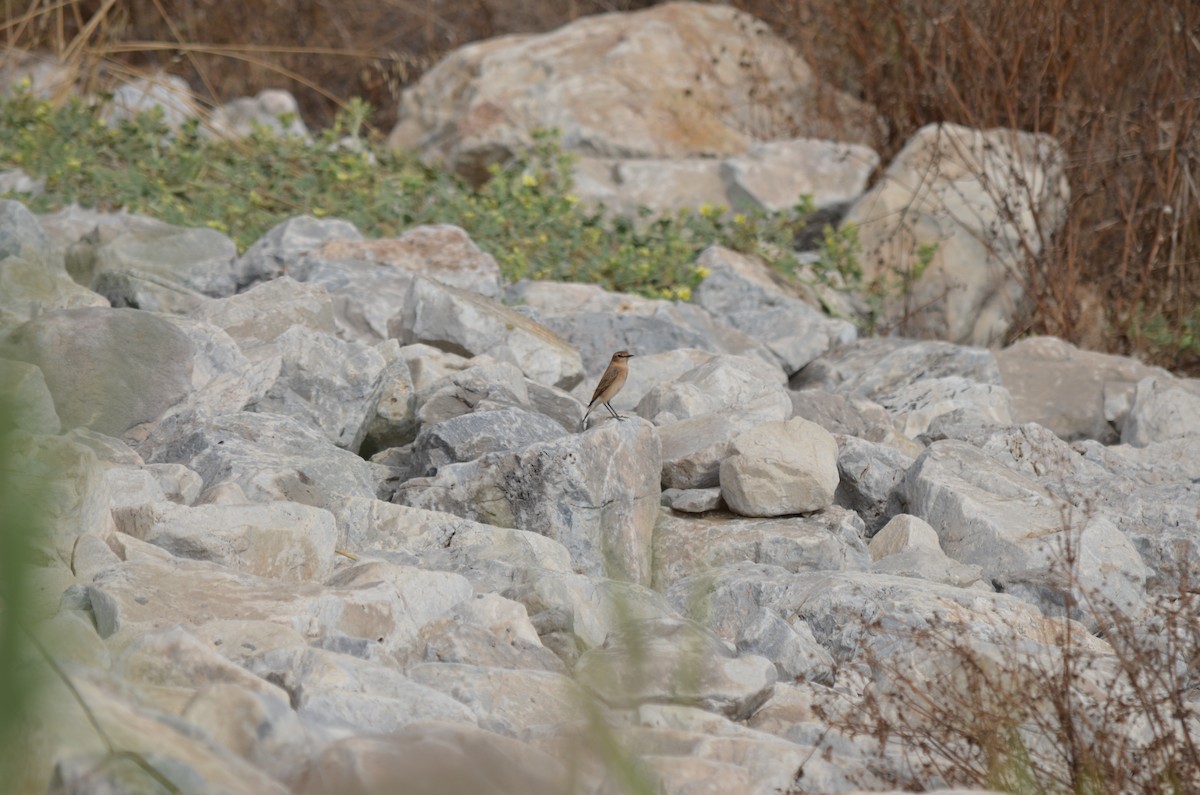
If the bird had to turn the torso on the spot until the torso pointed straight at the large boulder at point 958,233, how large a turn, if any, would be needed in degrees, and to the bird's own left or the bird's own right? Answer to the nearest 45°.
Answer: approximately 45° to the bird's own left

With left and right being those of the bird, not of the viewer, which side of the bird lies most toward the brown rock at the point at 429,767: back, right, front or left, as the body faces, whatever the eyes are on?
right

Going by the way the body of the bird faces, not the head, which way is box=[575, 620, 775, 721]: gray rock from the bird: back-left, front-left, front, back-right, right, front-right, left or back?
right

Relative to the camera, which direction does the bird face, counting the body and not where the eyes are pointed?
to the viewer's right

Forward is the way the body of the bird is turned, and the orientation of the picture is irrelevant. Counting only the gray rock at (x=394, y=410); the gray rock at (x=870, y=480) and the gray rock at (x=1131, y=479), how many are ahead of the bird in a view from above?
2

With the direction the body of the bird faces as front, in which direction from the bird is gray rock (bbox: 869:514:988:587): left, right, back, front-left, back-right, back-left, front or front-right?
front-right

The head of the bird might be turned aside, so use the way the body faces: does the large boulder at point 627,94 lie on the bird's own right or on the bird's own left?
on the bird's own left

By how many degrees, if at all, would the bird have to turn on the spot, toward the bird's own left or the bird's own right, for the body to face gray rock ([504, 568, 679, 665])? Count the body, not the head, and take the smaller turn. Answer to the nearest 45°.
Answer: approximately 90° to the bird's own right

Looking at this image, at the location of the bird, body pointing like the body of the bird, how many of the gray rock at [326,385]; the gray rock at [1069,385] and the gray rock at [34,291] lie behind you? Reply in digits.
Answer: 2

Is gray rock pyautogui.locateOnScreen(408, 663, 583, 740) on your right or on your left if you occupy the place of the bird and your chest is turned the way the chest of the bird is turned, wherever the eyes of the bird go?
on your right

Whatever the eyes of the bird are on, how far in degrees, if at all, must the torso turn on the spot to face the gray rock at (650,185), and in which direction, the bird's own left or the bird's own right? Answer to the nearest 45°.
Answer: approximately 90° to the bird's own left

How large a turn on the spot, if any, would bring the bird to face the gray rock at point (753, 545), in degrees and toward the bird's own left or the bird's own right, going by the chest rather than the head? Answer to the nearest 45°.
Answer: approximately 45° to the bird's own right

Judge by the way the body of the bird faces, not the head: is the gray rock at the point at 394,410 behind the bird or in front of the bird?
behind

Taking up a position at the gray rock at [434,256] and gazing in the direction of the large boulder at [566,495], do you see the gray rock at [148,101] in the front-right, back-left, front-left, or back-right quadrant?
back-right
